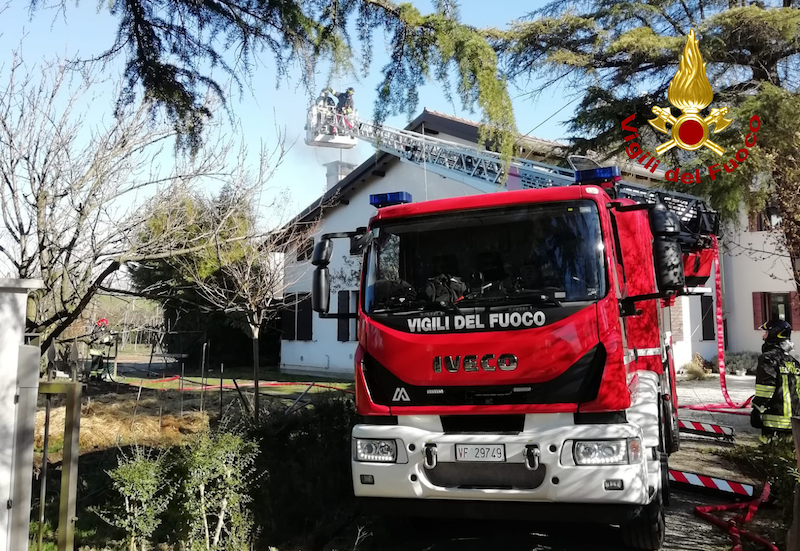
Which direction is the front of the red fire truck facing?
toward the camera

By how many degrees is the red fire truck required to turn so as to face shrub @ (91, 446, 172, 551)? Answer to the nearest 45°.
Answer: approximately 90° to its right

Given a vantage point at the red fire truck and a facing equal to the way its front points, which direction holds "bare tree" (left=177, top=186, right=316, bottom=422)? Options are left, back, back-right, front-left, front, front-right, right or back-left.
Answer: back-right

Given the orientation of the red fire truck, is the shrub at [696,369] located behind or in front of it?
behind

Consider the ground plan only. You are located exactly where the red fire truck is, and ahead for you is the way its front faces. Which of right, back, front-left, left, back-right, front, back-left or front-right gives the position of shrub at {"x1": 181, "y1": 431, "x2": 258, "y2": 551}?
right

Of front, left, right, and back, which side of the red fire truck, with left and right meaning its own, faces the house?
back

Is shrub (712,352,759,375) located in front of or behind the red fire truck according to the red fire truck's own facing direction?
behind

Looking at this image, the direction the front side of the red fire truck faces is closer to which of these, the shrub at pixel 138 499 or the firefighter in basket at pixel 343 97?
the shrub

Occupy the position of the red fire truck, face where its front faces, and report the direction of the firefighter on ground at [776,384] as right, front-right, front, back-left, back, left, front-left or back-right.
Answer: back-left
